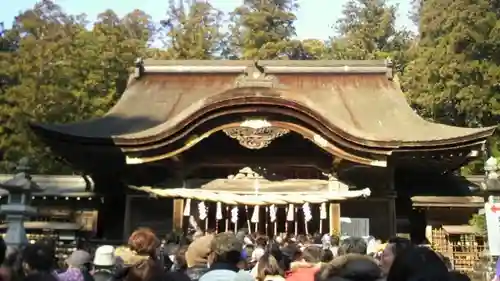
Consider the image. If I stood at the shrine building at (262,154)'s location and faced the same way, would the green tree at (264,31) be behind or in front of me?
behind

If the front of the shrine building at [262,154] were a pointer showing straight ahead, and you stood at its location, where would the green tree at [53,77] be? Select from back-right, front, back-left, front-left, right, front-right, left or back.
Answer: back-right

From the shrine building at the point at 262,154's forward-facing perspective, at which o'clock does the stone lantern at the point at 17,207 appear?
The stone lantern is roughly at 2 o'clock from the shrine building.

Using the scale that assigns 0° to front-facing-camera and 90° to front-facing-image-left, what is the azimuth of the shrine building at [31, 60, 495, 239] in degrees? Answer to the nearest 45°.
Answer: approximately 0°

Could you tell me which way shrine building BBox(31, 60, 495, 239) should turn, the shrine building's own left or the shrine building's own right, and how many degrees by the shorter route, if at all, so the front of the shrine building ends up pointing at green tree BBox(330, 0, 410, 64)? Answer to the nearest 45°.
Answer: approximately 180°

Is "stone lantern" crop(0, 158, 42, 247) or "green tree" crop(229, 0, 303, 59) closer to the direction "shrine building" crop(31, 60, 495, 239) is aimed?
the stone lantern

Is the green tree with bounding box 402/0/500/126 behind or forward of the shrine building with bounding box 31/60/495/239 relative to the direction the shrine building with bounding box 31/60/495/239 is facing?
behind
